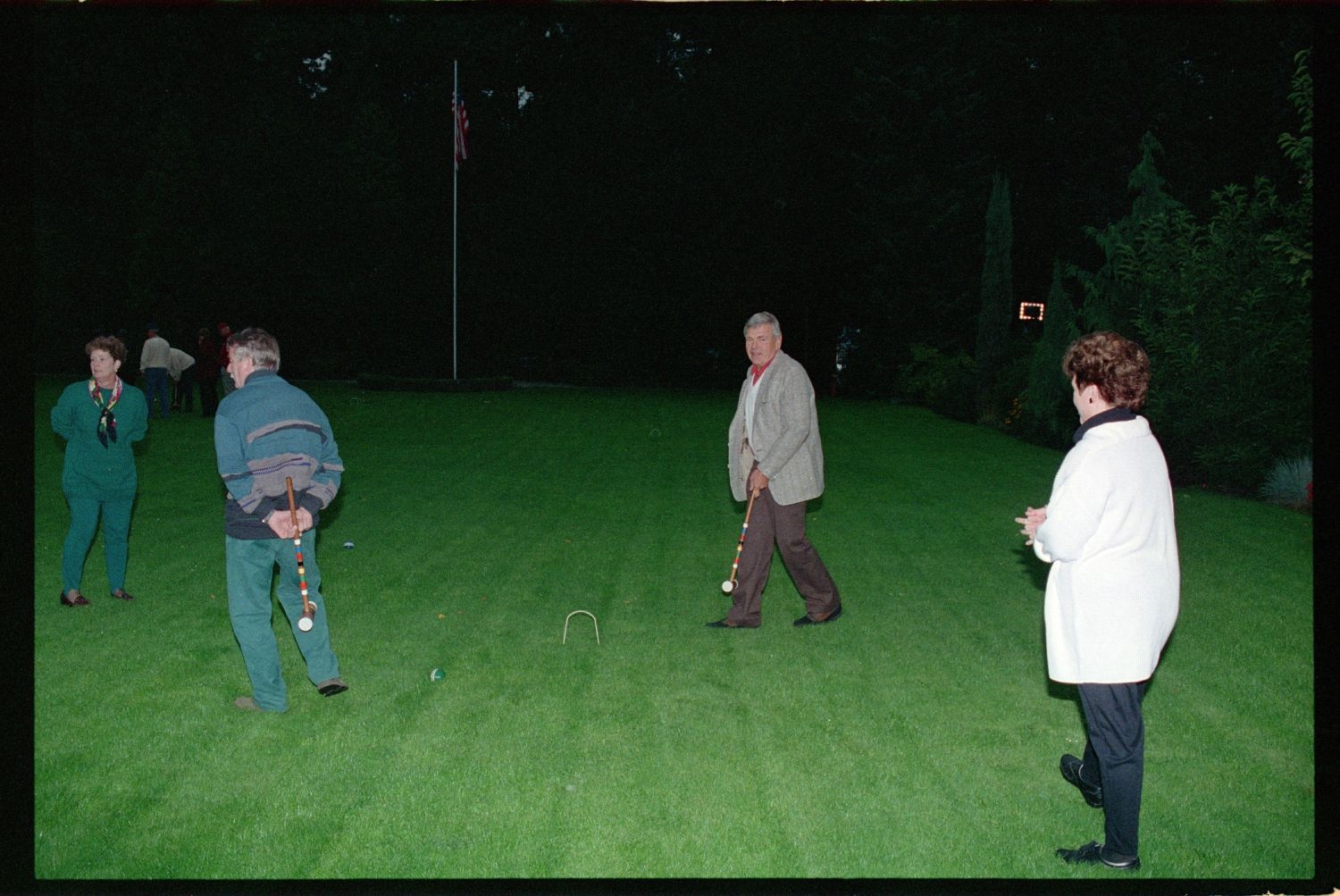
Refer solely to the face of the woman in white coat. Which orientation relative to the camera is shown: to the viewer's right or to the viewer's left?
to the viewer's left

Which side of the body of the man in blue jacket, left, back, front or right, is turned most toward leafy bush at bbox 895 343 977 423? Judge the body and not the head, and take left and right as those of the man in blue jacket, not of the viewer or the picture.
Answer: right

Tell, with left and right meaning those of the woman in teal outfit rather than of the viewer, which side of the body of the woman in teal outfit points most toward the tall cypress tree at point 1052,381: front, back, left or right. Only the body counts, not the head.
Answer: left

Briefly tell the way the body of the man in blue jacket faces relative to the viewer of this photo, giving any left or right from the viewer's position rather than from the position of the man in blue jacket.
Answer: facing away from the viewer and to the left of the viewer

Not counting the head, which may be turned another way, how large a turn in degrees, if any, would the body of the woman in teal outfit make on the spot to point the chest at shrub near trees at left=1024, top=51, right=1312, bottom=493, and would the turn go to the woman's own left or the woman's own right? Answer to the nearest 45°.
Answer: approximately 90° to the woman's own left

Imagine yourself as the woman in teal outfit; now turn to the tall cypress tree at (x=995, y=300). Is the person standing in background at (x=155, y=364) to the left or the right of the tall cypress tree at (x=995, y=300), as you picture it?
left
